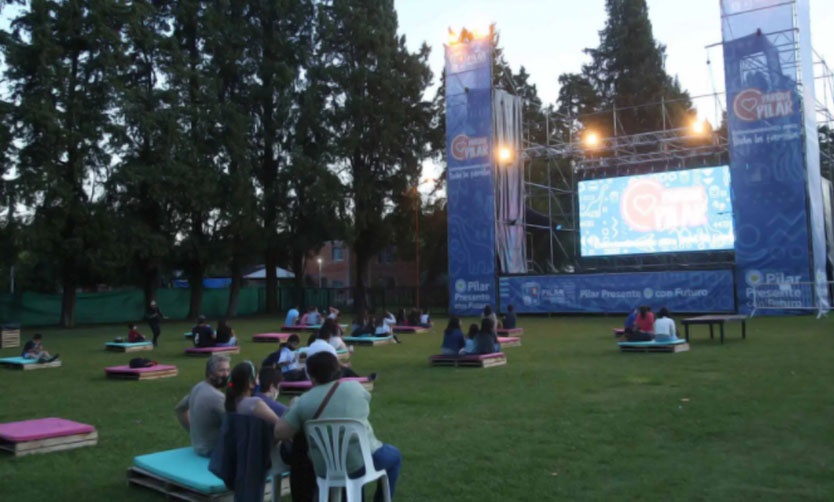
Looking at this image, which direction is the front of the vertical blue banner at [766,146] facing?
toward the camera

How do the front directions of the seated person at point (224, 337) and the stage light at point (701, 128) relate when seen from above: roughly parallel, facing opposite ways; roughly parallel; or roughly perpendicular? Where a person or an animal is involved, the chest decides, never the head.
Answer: roughly parallel, facing opposite ways

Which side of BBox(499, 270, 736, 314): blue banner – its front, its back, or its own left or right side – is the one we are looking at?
front

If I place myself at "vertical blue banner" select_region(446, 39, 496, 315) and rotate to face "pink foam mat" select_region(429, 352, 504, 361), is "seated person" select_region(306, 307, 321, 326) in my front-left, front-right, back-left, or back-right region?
front-right

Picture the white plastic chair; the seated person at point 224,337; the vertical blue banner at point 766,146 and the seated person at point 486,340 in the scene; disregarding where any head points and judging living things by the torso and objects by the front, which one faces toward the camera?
the vertical blue banner

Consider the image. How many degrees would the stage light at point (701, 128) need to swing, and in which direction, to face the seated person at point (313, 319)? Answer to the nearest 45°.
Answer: approximately 45° to its right

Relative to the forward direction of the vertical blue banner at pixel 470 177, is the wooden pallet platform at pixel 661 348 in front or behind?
in front

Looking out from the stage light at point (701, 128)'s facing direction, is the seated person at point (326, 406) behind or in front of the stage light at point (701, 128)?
in front

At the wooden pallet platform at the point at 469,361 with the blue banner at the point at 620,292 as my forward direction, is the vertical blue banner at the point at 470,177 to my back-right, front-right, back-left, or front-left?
front-left

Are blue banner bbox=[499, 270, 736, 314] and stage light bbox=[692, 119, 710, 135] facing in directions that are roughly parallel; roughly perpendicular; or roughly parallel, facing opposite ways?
roughly parallel

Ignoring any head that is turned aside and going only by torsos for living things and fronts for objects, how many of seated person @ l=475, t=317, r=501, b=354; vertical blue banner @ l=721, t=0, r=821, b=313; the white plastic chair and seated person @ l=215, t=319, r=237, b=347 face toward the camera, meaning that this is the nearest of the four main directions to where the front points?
1

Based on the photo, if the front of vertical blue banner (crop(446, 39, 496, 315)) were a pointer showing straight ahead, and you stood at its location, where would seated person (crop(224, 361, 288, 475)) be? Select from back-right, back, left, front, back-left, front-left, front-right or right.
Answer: front

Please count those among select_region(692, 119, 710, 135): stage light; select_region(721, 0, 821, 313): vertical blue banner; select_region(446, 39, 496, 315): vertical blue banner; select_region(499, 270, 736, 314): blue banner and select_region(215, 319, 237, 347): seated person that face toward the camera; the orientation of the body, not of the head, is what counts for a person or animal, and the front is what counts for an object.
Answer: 4

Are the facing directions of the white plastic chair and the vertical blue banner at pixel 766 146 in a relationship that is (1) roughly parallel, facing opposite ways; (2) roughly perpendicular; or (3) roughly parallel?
roughly parallel, facing opposite ways

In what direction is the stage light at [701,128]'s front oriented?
toward the camera

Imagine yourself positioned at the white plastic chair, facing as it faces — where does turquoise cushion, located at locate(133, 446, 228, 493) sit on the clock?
The turquoise cushion is roughly at 9 o'clock from the white plastic chair.

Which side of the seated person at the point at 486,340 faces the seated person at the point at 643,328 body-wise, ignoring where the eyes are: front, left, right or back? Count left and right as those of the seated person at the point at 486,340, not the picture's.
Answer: front

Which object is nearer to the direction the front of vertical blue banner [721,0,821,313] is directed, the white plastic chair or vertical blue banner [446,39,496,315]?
the white plastic chair

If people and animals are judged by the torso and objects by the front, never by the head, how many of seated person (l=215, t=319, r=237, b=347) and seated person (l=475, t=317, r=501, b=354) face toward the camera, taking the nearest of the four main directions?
0

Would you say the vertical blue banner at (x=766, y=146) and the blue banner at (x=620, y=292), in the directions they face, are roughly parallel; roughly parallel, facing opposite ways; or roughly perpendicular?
roughly parallel
